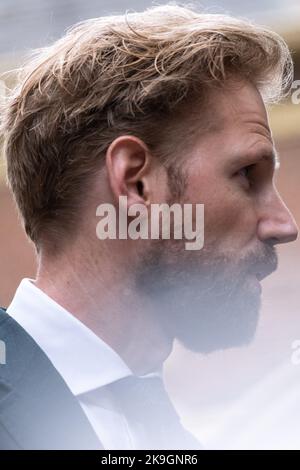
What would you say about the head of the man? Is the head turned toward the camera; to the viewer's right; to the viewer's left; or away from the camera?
to the viewer's right

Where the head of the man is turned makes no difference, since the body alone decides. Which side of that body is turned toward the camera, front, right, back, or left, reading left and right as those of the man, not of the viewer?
right
